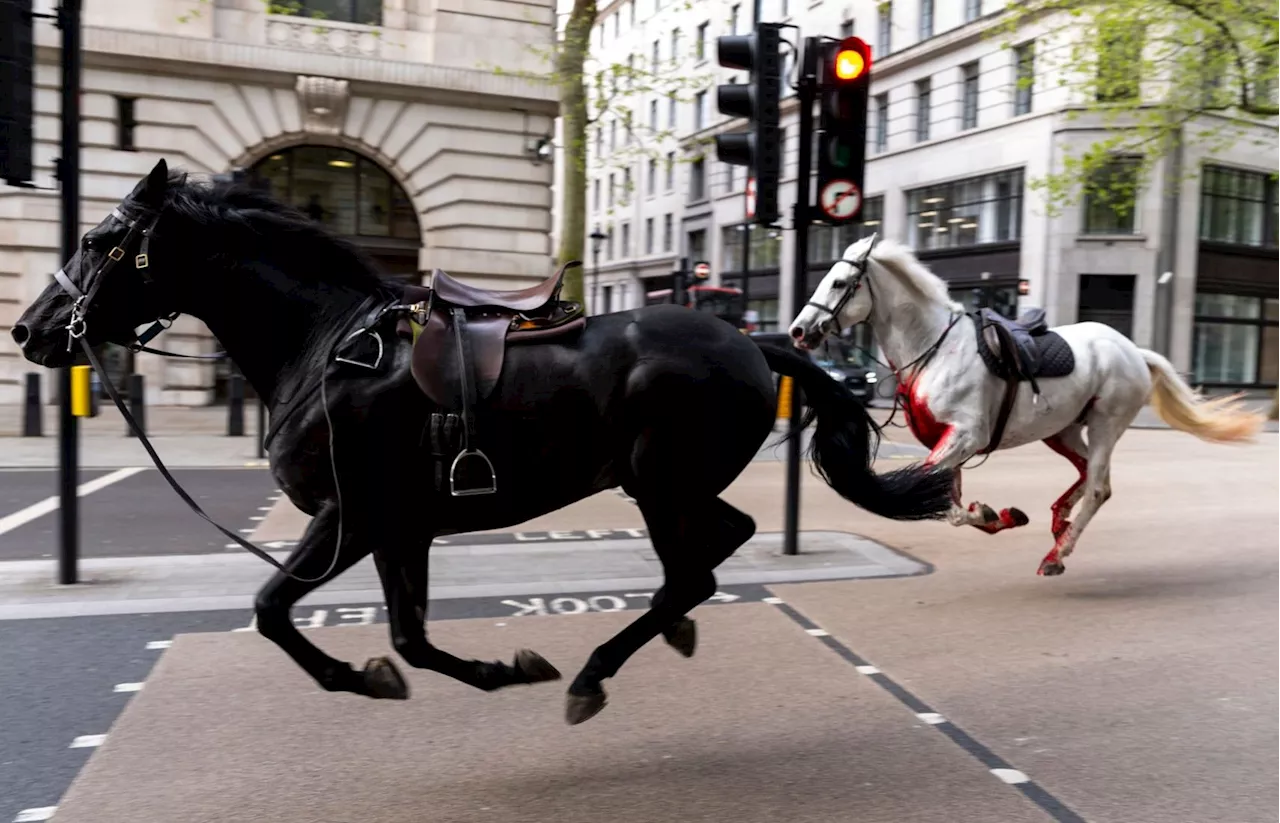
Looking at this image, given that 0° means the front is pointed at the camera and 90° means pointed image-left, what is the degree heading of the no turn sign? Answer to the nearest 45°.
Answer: approximately 0°

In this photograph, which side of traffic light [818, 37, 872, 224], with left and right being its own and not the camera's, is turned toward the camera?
front

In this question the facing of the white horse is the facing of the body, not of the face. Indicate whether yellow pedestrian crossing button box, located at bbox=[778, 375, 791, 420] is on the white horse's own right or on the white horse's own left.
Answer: on the white horse's own right

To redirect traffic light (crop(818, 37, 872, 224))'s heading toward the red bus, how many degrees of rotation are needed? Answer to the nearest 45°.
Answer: approximately 180°

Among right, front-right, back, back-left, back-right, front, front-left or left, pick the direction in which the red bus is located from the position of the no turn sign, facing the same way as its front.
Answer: back

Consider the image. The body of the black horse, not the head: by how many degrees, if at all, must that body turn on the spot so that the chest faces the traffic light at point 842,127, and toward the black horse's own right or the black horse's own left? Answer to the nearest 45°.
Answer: approximately 135° to the black horse's own right

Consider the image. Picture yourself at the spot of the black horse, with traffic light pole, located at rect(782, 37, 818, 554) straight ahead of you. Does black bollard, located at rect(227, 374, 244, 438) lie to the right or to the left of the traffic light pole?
left

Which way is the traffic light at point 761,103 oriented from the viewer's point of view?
to the viewer's left

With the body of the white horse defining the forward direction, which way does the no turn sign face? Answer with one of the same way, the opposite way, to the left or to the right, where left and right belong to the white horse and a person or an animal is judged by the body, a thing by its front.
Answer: to the left

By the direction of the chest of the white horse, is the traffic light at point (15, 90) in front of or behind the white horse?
in front

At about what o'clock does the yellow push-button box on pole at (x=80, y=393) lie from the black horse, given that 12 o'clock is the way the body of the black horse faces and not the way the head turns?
The yellow push-button box on pole is roughly at 2 o'clock from the black horse.

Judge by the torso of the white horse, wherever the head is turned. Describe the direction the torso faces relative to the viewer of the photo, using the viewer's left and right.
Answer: facing to the left of the viewer

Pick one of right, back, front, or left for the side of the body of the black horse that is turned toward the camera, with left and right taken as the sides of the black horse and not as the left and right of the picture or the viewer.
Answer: left
